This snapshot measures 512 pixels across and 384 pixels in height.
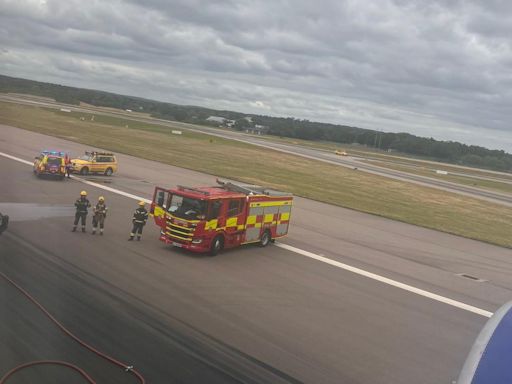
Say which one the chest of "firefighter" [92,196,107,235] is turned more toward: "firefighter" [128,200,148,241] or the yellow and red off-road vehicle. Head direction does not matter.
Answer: the firefighter

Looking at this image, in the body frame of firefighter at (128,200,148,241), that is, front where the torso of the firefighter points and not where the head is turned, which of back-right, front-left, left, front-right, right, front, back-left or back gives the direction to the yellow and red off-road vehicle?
back-right

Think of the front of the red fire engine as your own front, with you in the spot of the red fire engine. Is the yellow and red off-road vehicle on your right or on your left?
on your right

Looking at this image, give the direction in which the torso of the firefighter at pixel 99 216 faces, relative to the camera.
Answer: toward the camera

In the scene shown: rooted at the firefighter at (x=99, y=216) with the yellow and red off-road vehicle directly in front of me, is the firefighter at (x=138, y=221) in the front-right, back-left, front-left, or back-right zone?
back-right

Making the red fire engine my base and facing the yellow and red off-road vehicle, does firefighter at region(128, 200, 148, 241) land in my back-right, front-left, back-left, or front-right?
front-left

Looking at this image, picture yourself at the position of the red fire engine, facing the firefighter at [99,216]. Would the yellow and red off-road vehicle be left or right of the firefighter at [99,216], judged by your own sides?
right

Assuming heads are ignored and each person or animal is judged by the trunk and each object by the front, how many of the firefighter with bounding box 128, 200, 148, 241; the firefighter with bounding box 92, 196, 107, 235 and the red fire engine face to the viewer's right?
0

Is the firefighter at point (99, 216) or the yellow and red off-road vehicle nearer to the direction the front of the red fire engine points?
the firefighter

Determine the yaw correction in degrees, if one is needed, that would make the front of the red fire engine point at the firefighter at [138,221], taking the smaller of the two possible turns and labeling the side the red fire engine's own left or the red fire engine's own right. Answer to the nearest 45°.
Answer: approximately 45° to the red fire engine's own right

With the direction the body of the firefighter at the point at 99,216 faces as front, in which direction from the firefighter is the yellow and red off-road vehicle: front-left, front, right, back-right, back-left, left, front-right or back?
back

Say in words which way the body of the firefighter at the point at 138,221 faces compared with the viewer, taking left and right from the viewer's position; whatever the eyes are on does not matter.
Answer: facing the viewer and to the left of the viewer
